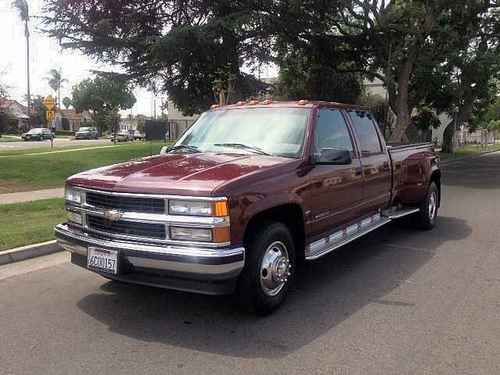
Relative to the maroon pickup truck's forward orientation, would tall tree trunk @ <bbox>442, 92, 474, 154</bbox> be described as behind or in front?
behind

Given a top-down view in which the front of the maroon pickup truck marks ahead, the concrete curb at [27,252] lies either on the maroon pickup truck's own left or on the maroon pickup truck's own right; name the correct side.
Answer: on the maroon pickup truck's own right

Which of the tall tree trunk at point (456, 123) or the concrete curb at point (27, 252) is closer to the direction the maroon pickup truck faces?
the concrete curb

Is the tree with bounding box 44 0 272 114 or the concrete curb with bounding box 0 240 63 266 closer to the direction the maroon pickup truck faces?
the concrete curb

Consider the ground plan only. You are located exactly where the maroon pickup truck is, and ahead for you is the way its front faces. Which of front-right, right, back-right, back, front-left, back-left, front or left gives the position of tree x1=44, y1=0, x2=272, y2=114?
back-right

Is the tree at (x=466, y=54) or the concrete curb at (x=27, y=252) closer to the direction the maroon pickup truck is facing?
the concrete curb

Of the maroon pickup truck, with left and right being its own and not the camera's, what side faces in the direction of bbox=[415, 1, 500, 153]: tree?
back

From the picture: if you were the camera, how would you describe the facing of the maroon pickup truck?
facing the viewer and to the left of the viewer
